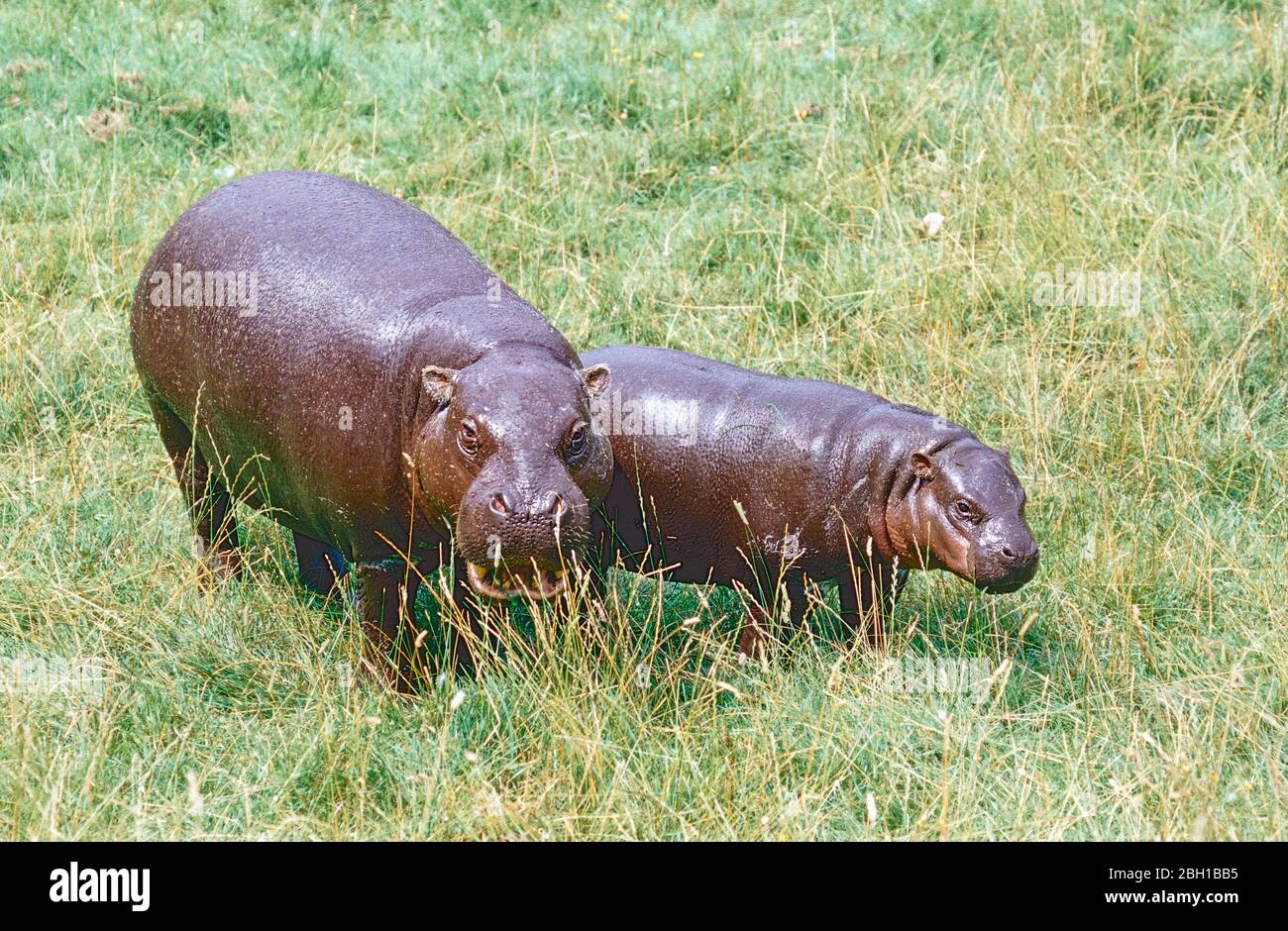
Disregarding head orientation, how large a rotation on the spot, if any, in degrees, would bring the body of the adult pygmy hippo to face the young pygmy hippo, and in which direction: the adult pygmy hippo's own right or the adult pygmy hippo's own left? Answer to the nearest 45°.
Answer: approximately 45° to the adult pygmy hippo's own left

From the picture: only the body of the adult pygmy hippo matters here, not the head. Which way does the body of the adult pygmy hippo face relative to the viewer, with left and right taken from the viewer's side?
facing the viewer and to the right of the viewer
